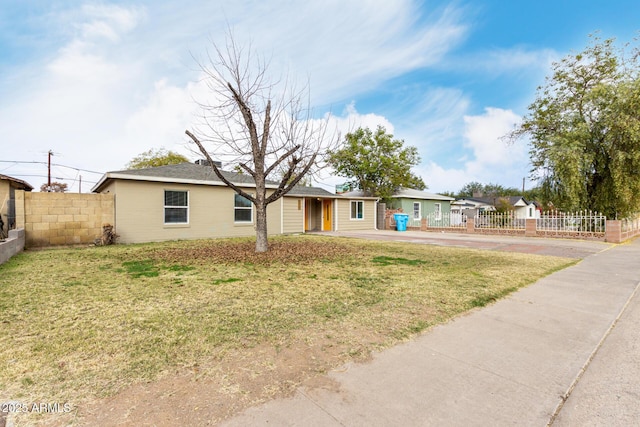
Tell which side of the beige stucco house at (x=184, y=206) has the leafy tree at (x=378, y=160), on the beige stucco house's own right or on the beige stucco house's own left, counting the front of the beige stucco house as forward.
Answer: on the beige stucco house's own left

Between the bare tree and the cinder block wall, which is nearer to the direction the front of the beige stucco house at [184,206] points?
the bare tree

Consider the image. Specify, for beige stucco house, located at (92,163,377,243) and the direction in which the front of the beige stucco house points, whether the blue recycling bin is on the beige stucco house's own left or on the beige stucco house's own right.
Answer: on the beige stucco house's own left

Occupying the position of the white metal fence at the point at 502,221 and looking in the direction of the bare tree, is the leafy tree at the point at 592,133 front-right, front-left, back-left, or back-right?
back-left

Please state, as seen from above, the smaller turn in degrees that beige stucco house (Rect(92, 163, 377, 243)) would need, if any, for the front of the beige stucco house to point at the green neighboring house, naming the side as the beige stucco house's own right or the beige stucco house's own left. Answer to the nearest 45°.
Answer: approximately 90° to the beige stucco house's own left

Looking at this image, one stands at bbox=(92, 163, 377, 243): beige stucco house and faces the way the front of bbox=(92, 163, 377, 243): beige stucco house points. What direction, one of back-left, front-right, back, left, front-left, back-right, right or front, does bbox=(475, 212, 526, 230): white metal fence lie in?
front-left

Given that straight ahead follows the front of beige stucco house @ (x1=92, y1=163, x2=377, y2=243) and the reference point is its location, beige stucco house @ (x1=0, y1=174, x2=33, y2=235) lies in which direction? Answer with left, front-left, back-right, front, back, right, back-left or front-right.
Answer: back-right

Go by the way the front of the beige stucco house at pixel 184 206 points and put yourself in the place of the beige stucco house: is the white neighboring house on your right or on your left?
on your left

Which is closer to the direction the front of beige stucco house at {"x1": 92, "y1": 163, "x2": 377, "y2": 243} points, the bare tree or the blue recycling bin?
the bare tree

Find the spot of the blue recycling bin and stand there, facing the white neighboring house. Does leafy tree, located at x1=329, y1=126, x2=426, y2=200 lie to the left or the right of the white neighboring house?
left

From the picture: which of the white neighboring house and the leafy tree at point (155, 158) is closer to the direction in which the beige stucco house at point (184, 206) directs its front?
the white neighboring house

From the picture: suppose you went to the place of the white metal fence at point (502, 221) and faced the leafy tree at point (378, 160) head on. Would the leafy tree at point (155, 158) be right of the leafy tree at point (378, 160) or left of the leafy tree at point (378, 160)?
left

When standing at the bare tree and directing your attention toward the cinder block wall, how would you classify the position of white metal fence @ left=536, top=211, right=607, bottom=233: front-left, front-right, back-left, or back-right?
back-right
